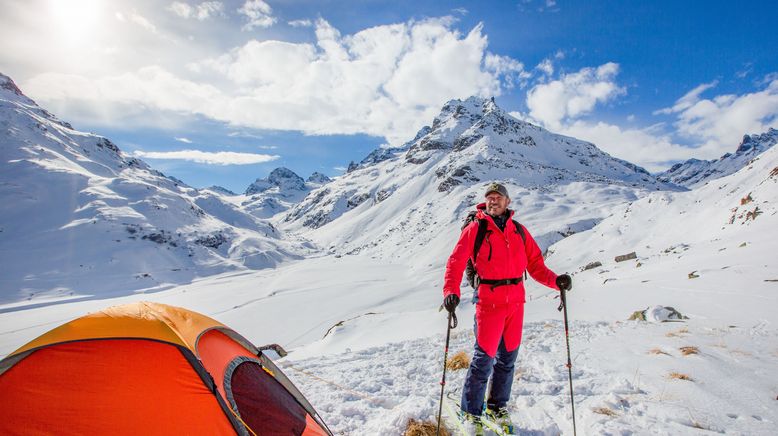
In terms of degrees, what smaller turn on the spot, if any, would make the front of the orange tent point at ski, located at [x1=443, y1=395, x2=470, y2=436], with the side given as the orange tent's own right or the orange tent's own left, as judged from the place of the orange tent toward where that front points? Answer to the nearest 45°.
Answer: approximately 45° to the orange tent's own left

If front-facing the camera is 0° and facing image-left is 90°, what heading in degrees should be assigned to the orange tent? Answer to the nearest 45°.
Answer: approximately 315°

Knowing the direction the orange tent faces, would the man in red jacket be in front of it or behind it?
in front

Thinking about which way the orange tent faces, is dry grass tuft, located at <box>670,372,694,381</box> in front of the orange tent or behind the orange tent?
in front
